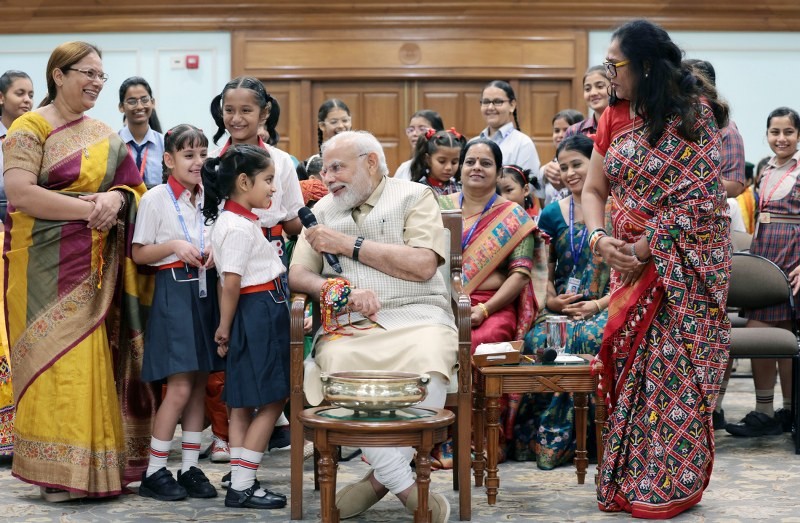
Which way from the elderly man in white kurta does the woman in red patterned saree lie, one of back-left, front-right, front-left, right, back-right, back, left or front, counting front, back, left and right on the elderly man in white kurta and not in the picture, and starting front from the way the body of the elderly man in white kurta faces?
back-left

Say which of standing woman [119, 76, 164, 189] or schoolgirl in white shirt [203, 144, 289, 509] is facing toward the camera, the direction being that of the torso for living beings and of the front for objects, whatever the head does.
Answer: the standing woman

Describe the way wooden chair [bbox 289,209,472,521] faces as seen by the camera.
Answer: facing the viewer

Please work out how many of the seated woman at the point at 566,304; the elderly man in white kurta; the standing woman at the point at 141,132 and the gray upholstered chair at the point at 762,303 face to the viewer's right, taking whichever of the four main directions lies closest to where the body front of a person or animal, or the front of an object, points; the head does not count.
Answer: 0

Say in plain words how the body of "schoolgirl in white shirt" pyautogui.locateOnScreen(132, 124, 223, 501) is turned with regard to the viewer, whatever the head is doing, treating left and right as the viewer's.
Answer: facing the viewer and to the right of the viewer

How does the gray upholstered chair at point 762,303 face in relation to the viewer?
toward the camera

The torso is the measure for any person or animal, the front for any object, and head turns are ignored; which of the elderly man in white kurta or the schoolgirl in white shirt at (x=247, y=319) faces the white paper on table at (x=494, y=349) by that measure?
the schoolgirl in white shirt

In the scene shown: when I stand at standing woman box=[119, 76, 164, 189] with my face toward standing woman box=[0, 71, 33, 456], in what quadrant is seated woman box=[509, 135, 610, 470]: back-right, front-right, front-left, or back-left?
back-left

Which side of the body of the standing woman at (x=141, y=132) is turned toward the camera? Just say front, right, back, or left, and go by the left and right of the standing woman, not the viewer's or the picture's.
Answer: front

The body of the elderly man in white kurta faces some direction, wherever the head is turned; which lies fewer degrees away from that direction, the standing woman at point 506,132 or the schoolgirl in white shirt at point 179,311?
the schoolgirl in white shirt

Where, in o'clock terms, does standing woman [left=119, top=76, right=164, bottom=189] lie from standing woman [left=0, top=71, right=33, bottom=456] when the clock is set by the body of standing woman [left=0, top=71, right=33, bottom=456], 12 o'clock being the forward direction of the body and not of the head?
standing woman [left=119, top=76, right=164, bottom=189] is roughly at 10 o'clock from standing woman [left=0, top=71, right=33, bottom=456].

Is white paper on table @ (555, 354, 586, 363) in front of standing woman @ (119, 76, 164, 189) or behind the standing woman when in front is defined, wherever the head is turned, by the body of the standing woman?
in front

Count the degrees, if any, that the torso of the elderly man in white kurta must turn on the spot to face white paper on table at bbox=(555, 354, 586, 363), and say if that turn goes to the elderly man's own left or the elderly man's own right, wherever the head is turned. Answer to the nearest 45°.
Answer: approximately 135° to the elderly man's own left

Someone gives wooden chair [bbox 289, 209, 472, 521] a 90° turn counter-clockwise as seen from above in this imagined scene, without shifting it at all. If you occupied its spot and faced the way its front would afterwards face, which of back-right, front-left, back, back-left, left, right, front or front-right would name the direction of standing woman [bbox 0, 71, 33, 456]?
back-left

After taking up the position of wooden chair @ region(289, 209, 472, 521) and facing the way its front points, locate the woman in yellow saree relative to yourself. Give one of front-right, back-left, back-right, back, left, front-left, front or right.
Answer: right

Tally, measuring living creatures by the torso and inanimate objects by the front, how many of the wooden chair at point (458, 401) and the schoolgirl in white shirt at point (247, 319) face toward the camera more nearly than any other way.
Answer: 1
